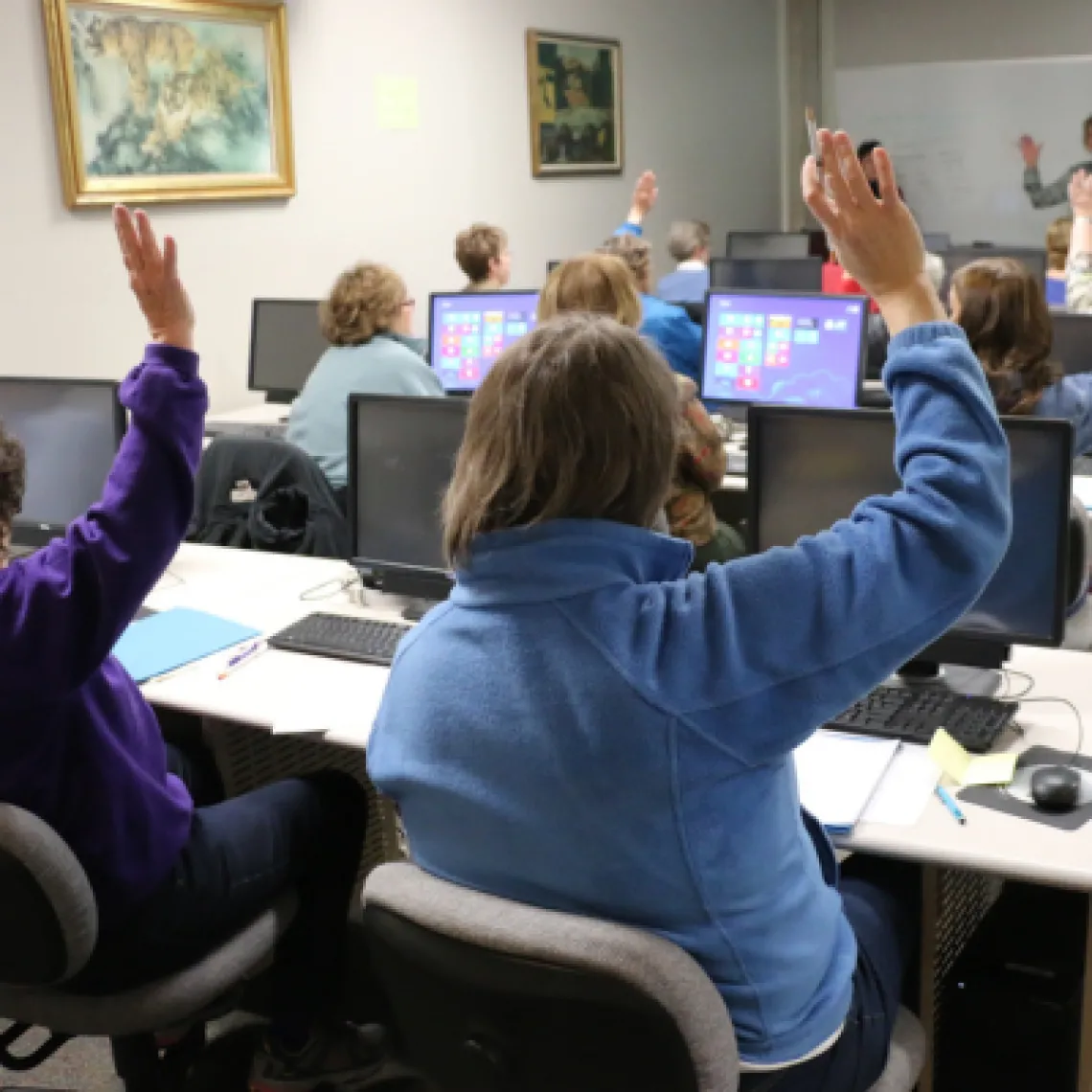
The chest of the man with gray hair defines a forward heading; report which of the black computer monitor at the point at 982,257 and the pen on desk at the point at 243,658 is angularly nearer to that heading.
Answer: the black computer monitor

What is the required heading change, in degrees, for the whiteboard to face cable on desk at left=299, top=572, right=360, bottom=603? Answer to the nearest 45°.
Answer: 0° — it already faces it

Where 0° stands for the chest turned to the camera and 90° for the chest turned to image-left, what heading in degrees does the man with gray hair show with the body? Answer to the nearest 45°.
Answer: approximately 225°

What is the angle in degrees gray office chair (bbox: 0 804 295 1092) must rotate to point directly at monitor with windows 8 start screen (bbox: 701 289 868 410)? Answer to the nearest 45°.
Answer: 0° — it already faces it

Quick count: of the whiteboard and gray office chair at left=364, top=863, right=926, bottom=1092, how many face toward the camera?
1

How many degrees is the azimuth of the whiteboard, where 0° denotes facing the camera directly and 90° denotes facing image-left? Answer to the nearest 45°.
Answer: approximately 0°

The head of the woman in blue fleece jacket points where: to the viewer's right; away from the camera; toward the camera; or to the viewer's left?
away from the camera

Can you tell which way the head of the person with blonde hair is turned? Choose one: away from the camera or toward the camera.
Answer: away from the camera

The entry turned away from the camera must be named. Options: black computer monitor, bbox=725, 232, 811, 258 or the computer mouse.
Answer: the computer mouse

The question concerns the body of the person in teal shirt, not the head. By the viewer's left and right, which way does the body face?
facing away from the viewer and to the right of the viewer

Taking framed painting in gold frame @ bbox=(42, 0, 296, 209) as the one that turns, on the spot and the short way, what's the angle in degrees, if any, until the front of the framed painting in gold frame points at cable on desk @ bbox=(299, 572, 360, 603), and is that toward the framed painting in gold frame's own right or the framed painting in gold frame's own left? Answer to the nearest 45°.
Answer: approximately 45° to the framed painting in gold frame's own right

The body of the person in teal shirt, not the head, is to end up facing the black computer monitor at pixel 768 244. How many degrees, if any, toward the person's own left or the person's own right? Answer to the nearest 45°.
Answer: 0° — they already face it

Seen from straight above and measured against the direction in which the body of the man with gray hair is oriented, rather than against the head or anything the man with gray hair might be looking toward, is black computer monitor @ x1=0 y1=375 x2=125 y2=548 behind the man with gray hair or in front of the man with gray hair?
behind
